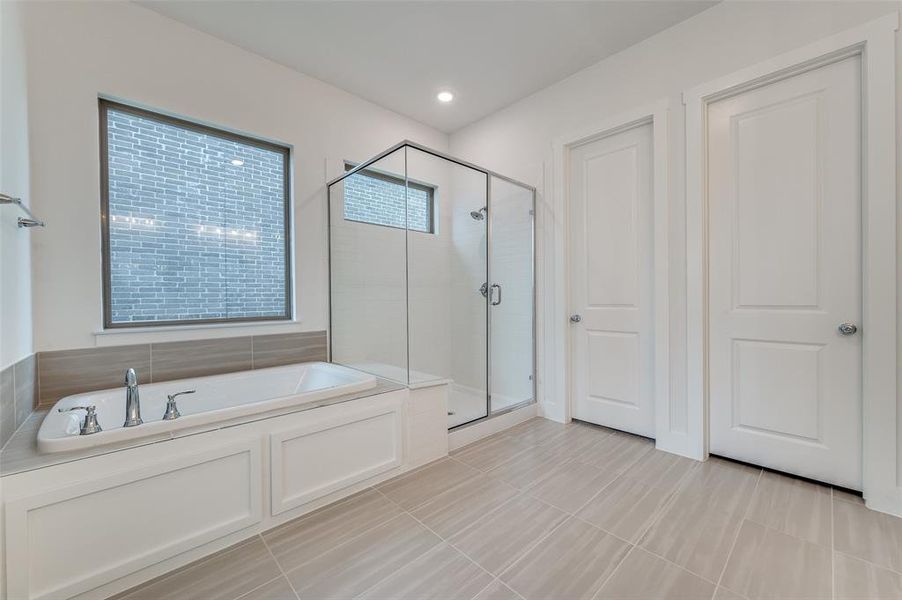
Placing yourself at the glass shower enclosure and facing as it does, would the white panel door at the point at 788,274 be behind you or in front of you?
in front

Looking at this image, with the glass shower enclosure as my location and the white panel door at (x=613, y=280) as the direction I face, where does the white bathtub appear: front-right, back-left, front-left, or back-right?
back-right

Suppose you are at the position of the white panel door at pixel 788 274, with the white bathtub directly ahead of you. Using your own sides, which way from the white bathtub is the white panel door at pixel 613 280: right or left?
right

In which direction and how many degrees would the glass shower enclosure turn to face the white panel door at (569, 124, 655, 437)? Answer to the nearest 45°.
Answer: approximately 45° to its left

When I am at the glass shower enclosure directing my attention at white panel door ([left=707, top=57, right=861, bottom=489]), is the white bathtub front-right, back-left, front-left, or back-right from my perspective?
back-right

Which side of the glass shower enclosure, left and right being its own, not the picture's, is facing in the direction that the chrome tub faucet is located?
right

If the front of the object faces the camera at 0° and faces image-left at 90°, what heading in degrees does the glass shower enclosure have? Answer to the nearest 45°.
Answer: approximately 315°

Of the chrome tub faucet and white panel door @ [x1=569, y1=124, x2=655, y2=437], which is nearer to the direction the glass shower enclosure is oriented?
the white panel door
